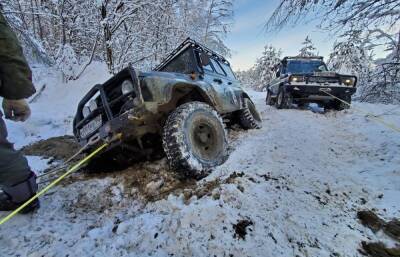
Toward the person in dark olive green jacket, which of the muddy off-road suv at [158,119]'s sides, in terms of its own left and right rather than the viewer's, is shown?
front

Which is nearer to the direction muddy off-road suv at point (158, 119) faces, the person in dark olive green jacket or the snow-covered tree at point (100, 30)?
the person in dark olive green jacket

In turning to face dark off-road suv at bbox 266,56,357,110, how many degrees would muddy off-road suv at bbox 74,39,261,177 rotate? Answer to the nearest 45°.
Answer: approximately 180°

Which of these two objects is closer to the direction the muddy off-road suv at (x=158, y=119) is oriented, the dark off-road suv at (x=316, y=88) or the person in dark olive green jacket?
the person in dark olive green jacket

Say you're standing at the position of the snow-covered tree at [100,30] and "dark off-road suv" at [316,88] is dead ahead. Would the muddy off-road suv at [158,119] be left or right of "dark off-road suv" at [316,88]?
right

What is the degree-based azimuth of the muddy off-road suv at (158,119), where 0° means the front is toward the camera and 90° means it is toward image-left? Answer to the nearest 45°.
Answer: approximately 45°

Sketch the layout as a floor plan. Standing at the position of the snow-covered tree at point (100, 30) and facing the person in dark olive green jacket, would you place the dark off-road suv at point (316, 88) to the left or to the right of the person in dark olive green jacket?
left
